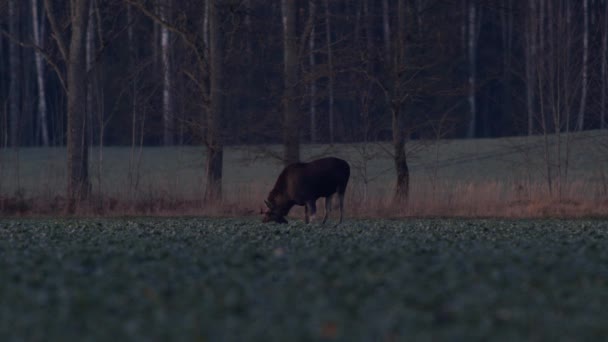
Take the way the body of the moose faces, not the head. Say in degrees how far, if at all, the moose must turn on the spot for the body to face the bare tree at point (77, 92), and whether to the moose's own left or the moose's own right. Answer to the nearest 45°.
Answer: approximately 45° to the moose's own right

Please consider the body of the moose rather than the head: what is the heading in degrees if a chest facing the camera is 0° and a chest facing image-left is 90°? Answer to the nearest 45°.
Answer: approximately 90°
